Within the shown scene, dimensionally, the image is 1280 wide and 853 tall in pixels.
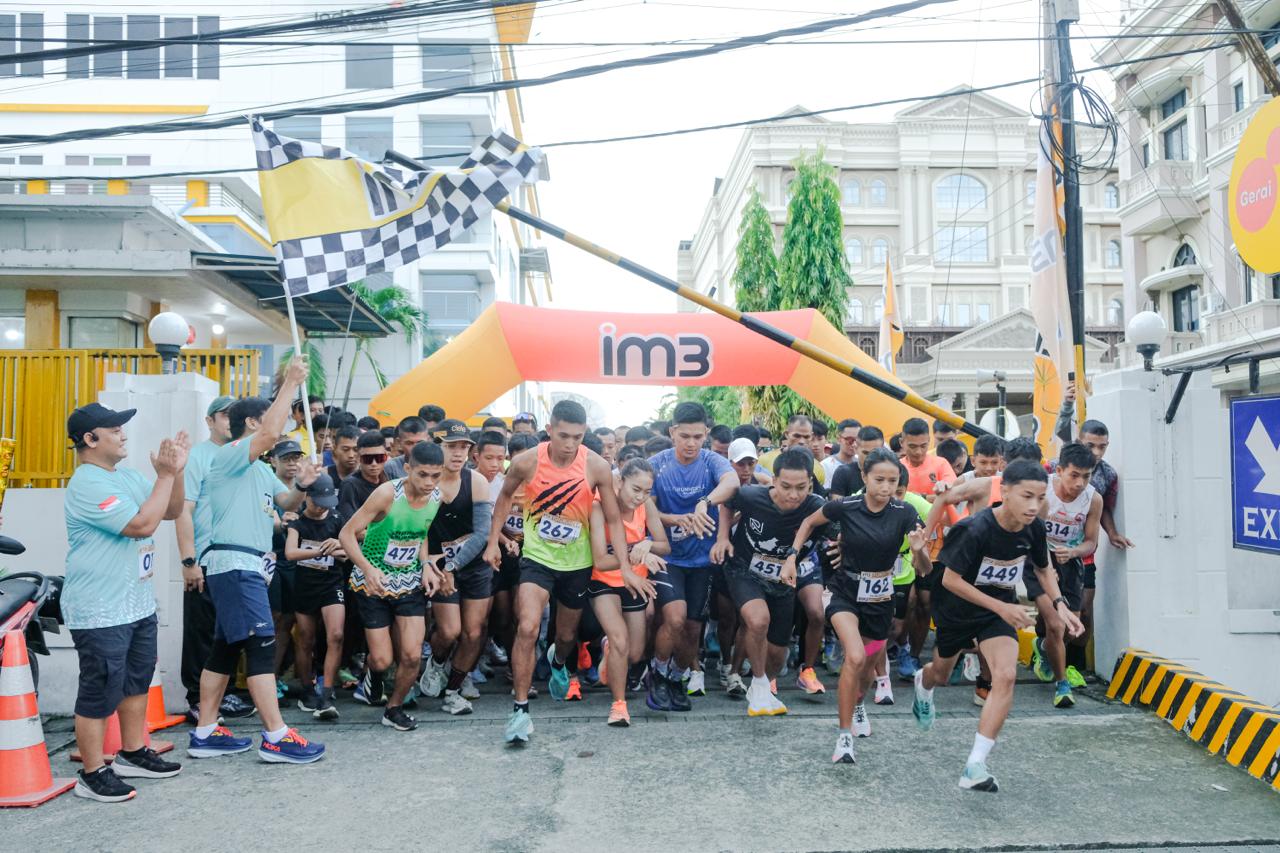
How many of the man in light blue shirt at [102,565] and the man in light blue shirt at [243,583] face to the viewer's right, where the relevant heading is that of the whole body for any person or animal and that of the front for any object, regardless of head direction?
2

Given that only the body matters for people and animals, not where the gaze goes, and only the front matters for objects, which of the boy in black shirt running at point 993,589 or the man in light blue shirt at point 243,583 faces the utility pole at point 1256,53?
the man in light blue shirt

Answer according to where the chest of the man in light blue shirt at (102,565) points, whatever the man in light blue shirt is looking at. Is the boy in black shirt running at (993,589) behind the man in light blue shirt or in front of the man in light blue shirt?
in front

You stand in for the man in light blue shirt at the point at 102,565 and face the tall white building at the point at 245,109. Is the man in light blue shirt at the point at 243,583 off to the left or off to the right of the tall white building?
right

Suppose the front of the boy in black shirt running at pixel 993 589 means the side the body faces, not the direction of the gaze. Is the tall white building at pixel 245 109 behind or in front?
behind

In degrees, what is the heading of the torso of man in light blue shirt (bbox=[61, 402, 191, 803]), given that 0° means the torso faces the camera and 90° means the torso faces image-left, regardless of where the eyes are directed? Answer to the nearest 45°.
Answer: approximately 270°

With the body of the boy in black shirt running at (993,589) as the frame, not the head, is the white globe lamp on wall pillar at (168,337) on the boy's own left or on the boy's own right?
on the boy's own right

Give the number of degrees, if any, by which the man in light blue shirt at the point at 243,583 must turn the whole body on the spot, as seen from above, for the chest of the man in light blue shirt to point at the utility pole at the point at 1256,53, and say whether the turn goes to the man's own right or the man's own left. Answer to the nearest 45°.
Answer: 0° — they already face it

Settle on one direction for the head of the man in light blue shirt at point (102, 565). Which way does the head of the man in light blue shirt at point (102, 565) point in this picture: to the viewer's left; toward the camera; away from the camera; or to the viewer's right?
to the viewer's right

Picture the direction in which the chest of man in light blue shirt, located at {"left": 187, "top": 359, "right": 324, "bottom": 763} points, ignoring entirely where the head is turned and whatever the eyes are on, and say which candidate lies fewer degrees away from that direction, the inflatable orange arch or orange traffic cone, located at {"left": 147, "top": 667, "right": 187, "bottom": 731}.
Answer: the inflatable orange arch

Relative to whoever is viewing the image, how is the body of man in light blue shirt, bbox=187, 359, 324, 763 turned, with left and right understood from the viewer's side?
facing to the right of the viewer

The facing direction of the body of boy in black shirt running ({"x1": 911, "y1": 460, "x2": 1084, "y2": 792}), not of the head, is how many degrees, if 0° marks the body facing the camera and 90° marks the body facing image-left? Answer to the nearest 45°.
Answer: approximately 315°

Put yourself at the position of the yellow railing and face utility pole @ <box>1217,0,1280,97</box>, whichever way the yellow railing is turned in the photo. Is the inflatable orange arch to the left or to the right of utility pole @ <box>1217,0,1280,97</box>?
left
